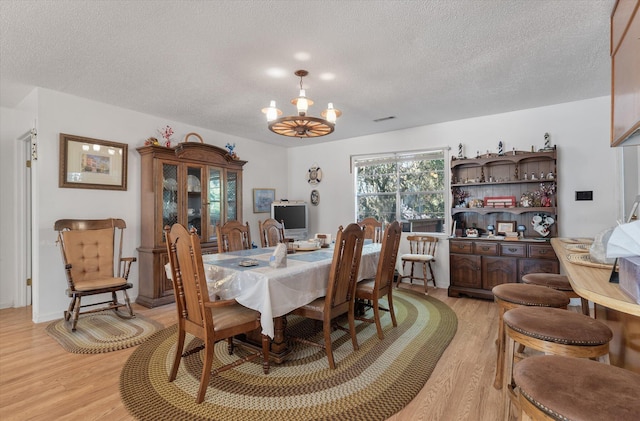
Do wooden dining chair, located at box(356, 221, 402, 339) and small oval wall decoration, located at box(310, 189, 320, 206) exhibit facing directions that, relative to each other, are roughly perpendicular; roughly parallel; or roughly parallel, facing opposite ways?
roughly perpendicular

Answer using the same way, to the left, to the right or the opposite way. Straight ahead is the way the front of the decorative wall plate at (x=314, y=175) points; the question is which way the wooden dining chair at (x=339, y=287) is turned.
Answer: to the right

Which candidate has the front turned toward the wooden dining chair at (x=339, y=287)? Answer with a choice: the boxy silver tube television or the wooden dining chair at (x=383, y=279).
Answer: the boxy silver tube television

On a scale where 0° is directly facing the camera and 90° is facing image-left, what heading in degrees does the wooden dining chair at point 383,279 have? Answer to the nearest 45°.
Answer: approximately 135°

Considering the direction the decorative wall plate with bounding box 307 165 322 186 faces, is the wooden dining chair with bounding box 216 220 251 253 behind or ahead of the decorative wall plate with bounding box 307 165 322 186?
ahead

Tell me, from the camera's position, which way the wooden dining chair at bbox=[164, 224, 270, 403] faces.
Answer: facing away from the viewer and to the right of the viewer

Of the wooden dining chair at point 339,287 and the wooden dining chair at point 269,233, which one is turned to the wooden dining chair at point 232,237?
the wooden dining chair at point 339,287

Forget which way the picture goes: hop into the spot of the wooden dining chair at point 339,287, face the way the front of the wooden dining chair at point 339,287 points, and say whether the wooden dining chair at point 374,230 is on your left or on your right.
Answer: on your right

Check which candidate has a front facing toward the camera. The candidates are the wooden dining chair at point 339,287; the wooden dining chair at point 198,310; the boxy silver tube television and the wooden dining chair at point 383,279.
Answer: the boxy silver tube television

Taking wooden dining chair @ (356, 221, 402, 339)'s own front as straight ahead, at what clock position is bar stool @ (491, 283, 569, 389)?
The bar stool is roughly at 6 o'clock from the wooden dining chair.

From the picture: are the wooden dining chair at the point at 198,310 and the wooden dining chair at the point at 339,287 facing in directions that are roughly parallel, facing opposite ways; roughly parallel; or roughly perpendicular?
roughly perpendicular
